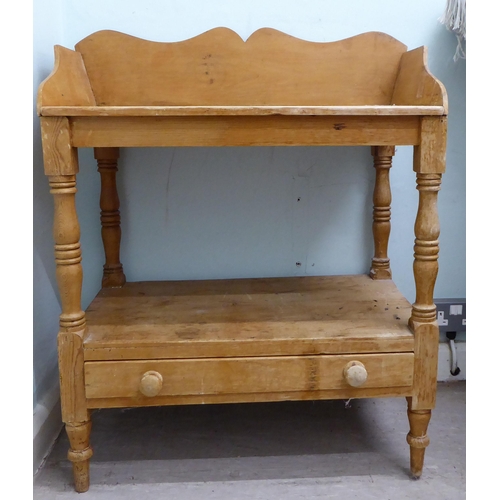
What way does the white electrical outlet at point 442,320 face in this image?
toward the camera

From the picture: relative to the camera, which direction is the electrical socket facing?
toward the camera
